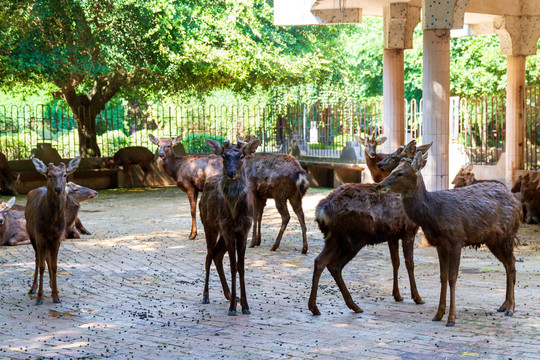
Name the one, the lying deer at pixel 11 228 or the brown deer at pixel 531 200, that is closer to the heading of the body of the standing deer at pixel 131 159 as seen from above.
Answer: the lying deer

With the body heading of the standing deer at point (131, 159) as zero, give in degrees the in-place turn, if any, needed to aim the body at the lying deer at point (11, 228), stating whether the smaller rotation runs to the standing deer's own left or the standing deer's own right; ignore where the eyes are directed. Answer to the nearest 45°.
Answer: approximately 90° to the standing deer's own left

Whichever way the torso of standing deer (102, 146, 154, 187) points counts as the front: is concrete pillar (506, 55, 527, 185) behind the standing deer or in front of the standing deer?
behind

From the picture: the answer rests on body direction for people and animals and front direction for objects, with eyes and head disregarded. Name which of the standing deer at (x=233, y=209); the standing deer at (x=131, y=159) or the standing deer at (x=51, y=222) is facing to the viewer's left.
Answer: the standing deer at (x=131, y=159)

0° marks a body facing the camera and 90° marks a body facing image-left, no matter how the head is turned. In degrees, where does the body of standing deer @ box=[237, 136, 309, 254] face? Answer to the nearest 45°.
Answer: approximately 135°

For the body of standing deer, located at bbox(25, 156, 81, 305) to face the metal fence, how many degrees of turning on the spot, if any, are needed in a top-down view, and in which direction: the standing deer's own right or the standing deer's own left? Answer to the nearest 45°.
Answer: approximately 135° to the standing deer's own left

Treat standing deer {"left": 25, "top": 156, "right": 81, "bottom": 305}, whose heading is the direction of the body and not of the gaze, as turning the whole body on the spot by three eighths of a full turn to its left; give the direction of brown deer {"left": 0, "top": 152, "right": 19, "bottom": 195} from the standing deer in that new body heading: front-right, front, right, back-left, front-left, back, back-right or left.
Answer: front-left

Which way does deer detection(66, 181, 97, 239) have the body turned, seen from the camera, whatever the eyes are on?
to the viewer's right

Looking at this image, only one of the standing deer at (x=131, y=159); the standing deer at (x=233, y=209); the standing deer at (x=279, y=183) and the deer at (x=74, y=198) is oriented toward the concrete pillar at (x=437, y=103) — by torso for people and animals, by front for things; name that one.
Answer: the deer

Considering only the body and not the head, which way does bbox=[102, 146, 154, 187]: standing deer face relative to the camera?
to the viewer's left

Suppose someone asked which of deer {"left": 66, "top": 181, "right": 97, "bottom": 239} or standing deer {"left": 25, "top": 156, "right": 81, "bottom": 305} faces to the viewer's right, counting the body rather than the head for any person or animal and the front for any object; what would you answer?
the deer

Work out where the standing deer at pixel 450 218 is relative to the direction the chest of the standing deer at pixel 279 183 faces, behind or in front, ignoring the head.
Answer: behind
